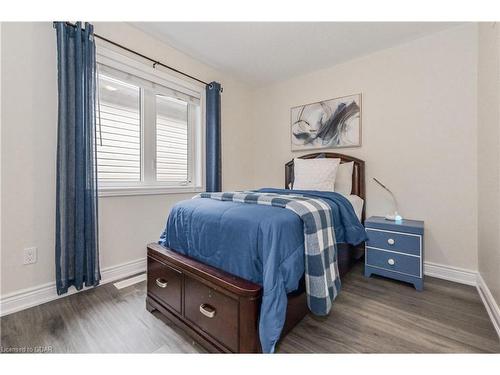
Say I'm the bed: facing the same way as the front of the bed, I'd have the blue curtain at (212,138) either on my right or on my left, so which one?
on my right

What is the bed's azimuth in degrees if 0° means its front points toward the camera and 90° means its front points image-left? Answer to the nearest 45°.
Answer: approximately 45°

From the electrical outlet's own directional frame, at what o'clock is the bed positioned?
The bed is roughly at 11 o'clock from the electrical outlet.

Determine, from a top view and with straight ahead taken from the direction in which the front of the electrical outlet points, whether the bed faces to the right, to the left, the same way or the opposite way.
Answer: to the right

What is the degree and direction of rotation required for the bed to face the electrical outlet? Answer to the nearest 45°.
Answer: approximately 45° to its right

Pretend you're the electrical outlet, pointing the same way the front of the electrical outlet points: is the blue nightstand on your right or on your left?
on your left

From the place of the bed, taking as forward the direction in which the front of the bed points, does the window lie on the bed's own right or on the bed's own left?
on the bed's own right
